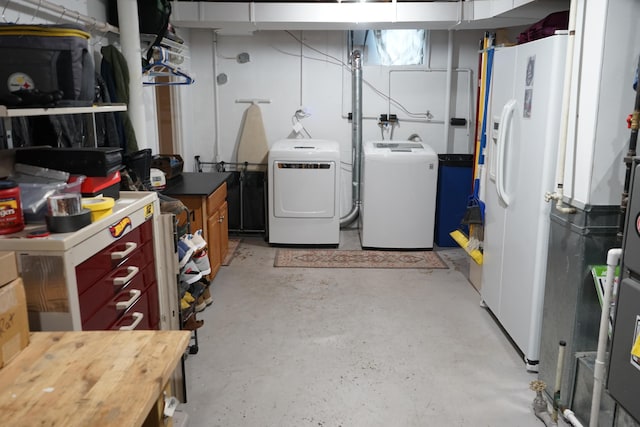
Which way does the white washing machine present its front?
toward the camera

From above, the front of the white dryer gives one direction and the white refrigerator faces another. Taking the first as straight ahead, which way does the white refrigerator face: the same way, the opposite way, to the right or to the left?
to the right

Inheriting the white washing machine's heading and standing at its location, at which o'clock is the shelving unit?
The shelving unit is roughly at 1 o'clock from the white washing machine.

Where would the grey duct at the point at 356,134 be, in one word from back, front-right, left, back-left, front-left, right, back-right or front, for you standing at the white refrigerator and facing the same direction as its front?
right

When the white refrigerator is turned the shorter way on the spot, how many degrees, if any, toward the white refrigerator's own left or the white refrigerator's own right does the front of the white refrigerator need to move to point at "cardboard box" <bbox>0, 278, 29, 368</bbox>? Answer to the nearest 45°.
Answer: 0° — it already faces it

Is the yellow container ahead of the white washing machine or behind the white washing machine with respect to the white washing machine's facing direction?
ahead

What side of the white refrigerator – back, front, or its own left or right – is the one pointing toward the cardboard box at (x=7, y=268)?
front

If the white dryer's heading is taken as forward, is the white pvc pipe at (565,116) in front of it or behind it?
in front

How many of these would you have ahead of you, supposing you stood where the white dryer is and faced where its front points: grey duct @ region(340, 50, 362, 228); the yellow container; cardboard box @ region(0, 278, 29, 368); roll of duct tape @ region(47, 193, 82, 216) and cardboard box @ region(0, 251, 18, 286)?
4

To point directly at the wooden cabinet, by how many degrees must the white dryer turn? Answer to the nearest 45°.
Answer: approximately 45° to its right

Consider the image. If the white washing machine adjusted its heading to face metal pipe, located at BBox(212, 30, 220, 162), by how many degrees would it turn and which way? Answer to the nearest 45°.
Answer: approximately 90° to its right

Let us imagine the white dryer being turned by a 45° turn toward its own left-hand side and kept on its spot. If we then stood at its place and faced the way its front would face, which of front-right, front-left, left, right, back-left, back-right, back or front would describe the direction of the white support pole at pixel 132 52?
right

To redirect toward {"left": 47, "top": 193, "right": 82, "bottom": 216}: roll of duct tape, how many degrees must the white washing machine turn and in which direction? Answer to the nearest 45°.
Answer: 0° — it already faces it

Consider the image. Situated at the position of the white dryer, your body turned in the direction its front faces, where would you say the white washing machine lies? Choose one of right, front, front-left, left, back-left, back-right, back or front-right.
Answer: left

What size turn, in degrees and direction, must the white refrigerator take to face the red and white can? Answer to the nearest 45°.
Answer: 0° — it already faces it

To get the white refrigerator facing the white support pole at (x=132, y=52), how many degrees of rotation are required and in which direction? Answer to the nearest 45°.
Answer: approximately 45° to its right

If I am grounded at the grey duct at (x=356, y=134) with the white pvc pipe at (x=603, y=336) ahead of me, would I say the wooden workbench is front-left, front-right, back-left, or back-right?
front-right

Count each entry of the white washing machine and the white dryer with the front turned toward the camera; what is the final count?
2

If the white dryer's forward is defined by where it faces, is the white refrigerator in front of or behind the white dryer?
in front

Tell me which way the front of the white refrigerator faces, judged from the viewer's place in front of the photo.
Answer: facing the viewer and to the left of the viewer

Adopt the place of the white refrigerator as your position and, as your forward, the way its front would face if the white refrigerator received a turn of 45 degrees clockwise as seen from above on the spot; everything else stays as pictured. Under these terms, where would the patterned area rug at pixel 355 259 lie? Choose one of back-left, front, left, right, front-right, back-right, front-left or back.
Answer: front-right
